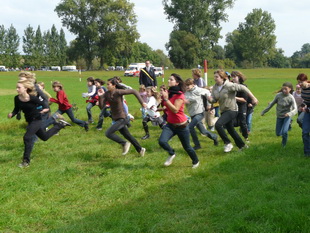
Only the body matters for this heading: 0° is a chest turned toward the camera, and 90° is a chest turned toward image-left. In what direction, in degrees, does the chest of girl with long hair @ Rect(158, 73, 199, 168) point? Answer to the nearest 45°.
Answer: approximately 90°
